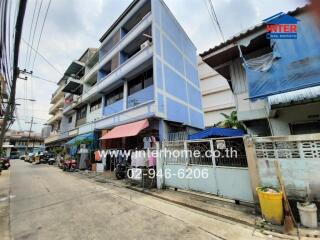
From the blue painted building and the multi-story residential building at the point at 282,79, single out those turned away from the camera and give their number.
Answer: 0

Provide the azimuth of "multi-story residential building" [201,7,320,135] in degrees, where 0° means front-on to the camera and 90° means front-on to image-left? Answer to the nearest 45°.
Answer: approximately 45°

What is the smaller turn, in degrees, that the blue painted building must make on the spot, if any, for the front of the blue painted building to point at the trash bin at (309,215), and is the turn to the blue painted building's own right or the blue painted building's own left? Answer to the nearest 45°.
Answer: approximately 45° to the blue painted building's own left

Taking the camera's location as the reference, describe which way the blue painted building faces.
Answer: facing the viewer and to the left of the viewer
